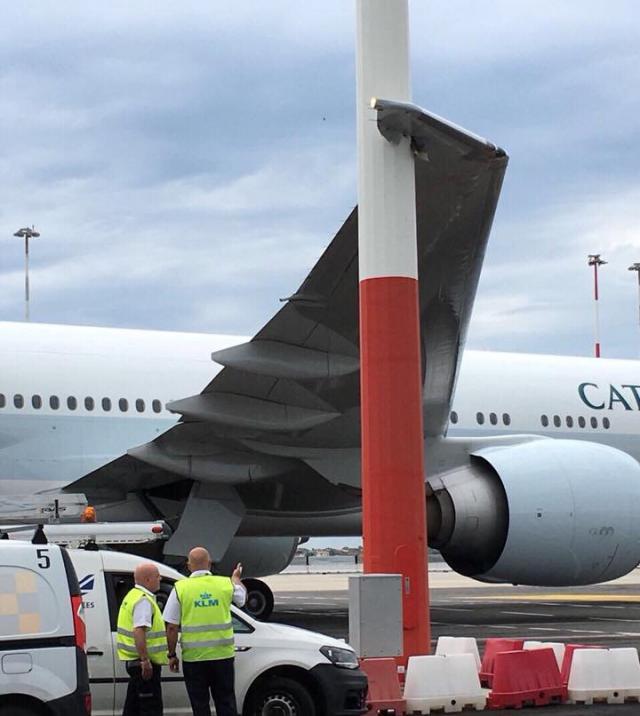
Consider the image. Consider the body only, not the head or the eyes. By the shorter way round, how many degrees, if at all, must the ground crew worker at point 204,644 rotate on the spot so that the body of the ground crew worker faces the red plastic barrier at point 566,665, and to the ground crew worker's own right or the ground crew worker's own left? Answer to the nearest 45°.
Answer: approximately 45° to the ground crew worker's own right

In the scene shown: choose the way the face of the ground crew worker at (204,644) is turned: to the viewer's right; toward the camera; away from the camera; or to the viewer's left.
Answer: away from the camera

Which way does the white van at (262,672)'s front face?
to the viewer's right

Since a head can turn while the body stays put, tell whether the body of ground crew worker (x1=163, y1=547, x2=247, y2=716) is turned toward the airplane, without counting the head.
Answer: yes

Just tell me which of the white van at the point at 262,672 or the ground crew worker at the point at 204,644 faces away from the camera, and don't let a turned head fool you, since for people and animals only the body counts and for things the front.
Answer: the ground crew worker

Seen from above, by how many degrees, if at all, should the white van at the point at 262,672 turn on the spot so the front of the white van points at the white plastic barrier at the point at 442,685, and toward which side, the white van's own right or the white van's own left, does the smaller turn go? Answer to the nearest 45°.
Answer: approximately 45° to the white van's own left

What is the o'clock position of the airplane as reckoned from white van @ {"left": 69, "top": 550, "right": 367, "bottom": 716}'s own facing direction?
The airplane is roughly at 9 o'clock from the white van.

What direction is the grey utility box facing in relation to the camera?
toward the camera
